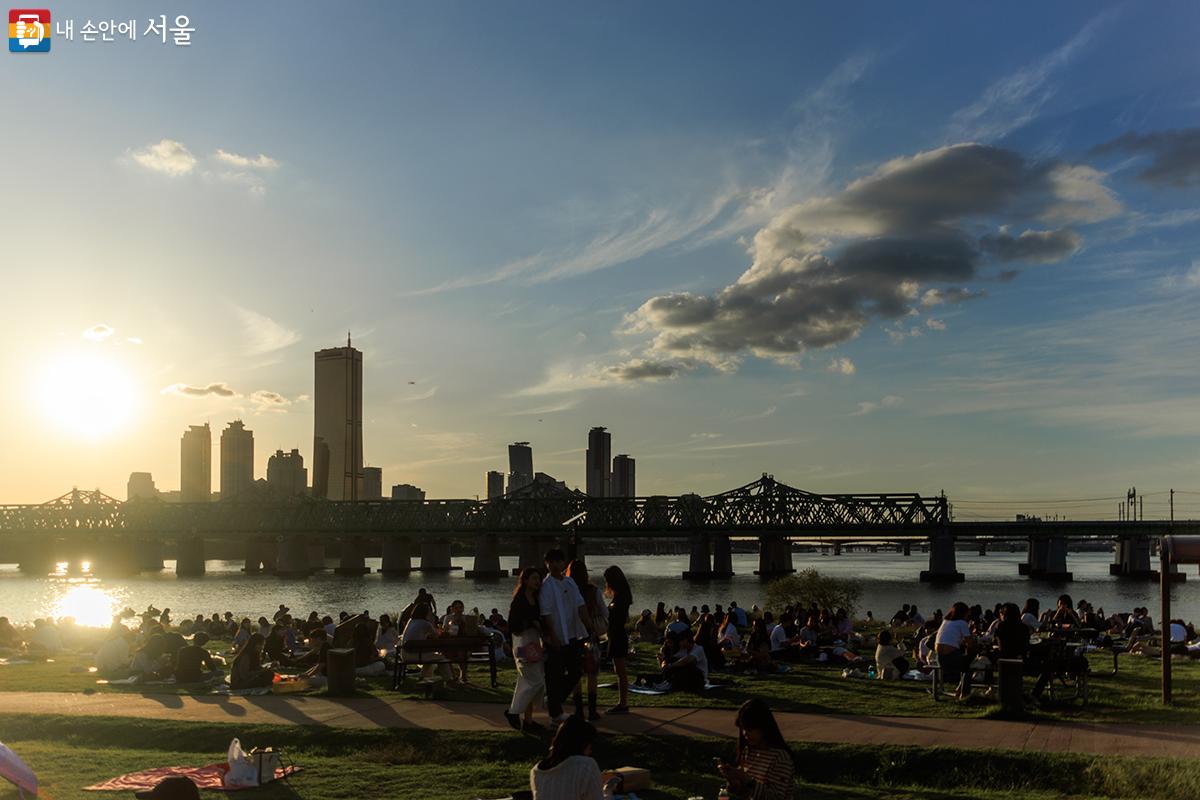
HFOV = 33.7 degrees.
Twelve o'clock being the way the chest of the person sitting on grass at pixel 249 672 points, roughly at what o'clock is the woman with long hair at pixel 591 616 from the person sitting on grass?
The woman with long hair is roughly at 2 o'clock from the person sitting on grass.

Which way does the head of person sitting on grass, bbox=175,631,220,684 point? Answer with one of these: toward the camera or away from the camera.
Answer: away from the camera

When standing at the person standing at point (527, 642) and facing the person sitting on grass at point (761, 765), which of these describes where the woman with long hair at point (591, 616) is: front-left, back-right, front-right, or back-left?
back-left

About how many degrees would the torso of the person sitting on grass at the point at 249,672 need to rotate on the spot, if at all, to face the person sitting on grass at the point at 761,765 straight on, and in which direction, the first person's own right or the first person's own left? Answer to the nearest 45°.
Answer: approximately 90° to the first person's own right
